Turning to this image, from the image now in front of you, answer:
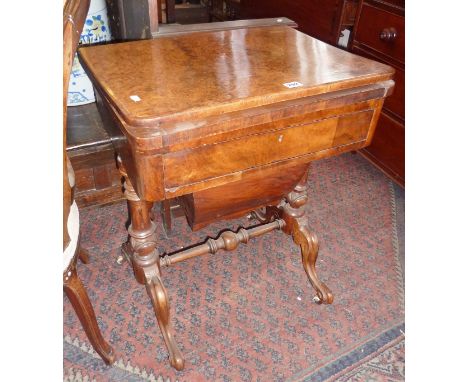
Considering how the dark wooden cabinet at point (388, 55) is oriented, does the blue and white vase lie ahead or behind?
ahead

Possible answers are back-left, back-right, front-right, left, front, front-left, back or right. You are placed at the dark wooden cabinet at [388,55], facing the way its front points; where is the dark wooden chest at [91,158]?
front

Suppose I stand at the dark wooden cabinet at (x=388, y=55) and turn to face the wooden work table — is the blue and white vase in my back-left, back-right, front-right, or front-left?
front-right

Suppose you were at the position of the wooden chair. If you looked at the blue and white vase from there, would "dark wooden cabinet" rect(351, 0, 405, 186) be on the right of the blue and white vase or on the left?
right

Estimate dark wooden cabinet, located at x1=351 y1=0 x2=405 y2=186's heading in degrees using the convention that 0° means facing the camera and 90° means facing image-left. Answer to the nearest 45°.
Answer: approximately 45°

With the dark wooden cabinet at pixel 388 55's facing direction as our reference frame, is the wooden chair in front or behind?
in front
